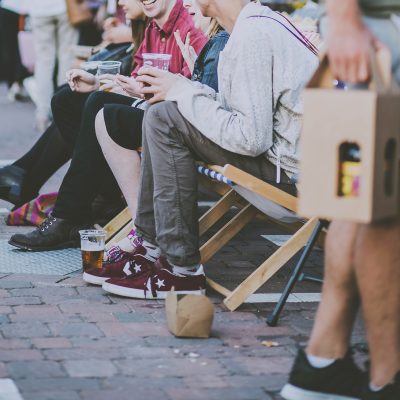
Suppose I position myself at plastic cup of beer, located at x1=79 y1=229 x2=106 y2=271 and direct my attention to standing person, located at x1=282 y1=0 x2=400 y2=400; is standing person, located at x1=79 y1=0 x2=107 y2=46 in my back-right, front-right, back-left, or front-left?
back-left

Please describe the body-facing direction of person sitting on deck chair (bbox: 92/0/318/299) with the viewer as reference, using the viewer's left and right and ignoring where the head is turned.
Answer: facing to the left of the viewer

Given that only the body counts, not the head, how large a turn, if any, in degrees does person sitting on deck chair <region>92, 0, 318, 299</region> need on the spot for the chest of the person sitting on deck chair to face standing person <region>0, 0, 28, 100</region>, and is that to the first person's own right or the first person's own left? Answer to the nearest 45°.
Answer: approximately 90° to the first person's own right

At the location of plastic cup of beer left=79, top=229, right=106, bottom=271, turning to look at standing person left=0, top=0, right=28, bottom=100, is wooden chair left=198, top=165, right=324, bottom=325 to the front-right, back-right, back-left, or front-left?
back-right

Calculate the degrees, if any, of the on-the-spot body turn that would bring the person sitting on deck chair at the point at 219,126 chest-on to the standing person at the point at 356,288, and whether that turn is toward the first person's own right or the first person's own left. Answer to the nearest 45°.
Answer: approximately 90° to the first person's own left

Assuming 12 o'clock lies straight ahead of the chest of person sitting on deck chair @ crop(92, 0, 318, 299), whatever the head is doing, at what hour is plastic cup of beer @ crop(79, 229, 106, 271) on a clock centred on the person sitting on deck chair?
The plastic cup of beer is roughly at 1 o'clock from the person sitting on deck chair.
